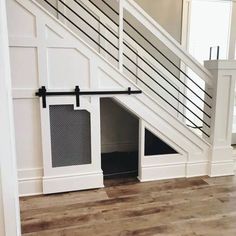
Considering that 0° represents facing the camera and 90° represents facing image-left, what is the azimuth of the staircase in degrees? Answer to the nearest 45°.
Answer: approximately 270°

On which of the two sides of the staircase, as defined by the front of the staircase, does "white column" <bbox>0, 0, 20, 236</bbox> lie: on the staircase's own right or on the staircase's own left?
on the staircase's own right

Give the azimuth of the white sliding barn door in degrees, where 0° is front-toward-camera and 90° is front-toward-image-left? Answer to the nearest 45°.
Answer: approximately 0°
